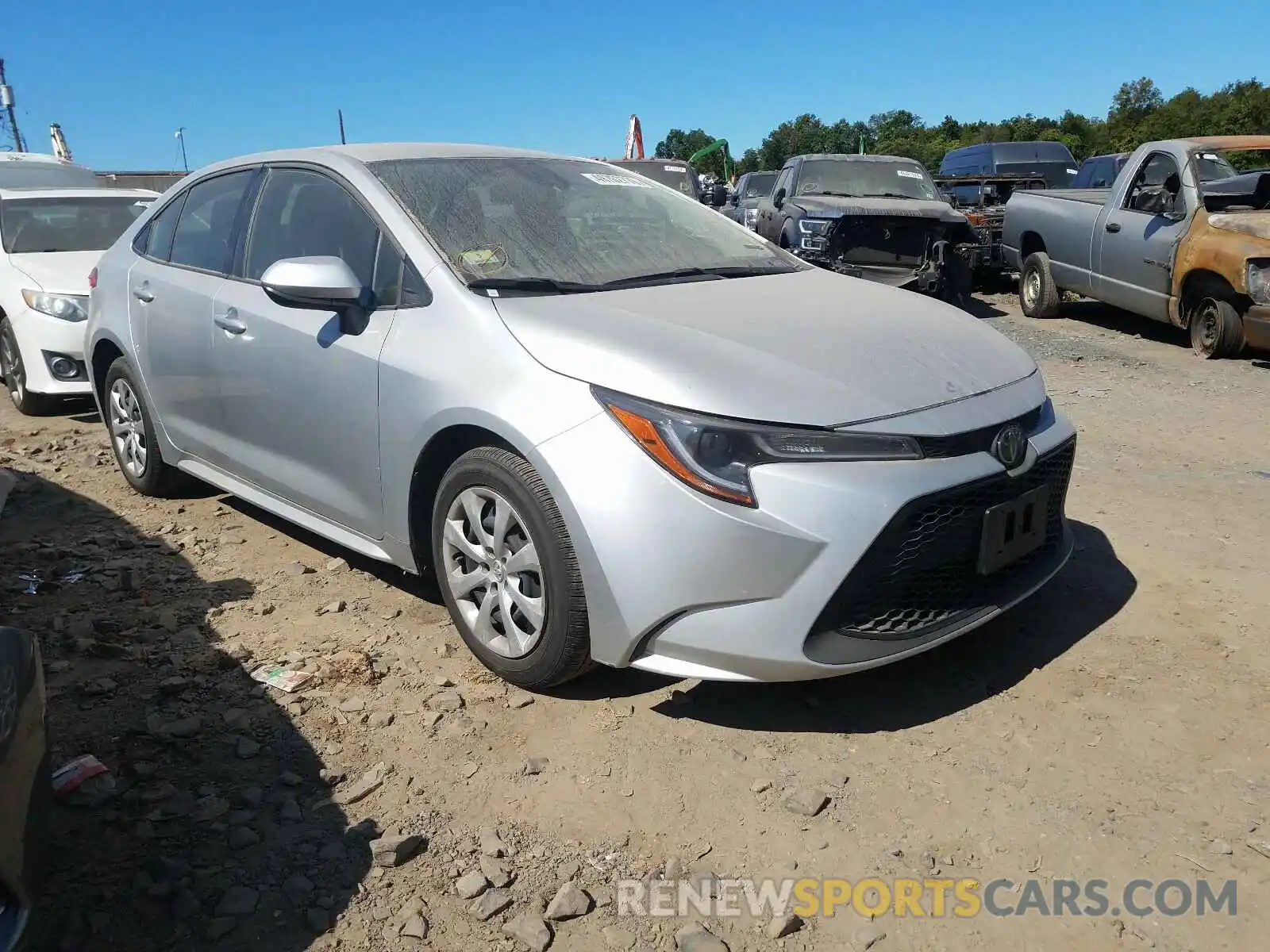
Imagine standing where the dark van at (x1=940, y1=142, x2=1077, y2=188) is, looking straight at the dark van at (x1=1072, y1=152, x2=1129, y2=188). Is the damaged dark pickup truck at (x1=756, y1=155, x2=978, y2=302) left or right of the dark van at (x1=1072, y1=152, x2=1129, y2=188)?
right

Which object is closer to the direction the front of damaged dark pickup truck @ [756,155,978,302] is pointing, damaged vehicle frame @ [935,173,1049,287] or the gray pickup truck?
the gray pickup truck

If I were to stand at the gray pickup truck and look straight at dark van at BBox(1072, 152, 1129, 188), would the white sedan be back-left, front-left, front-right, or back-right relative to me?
back-left

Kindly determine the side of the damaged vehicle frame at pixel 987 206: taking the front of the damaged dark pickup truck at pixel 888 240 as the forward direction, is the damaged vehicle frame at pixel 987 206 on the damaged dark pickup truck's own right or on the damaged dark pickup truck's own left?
on the damaged dark pickup truck's own left

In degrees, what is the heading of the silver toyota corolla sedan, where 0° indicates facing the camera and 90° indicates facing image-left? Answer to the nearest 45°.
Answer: approximately 315°

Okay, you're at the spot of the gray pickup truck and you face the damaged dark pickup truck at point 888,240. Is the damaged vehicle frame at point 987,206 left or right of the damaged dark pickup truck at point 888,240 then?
right

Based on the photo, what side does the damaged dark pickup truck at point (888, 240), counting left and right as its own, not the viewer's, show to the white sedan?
right

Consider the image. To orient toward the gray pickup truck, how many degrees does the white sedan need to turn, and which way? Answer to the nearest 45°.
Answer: approximately 45° to its left
